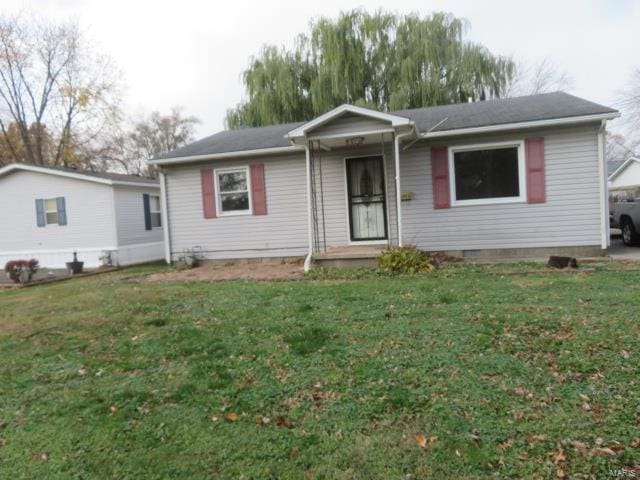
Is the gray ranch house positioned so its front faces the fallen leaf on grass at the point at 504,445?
yes

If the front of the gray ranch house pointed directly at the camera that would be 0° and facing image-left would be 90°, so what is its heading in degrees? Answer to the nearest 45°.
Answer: approximately 0°

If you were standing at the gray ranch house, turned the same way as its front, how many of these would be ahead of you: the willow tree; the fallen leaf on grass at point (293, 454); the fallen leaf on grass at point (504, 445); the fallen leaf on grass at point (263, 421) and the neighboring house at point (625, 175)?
3

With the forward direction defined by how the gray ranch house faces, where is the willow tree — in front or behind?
behind

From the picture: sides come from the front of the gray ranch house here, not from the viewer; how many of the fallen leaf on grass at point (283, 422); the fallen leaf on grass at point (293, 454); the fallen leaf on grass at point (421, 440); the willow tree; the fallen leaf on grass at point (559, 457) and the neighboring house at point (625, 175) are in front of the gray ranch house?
4

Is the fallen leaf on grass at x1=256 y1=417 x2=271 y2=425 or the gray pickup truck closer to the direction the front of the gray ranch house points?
the fallen leaf on grass

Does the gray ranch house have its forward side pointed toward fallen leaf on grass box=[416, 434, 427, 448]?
yes

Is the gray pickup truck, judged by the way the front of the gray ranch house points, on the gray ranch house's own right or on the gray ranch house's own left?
on the gray ranch house's own left

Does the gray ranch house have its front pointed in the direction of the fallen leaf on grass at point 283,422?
yes

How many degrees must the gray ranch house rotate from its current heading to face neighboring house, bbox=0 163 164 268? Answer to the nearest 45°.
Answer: approximately 90° to its right

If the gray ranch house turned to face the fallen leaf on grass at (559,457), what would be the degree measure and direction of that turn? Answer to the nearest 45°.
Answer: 0° — it already faces it

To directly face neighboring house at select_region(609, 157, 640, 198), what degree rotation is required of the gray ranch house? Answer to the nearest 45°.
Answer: approximately 135° to its left
